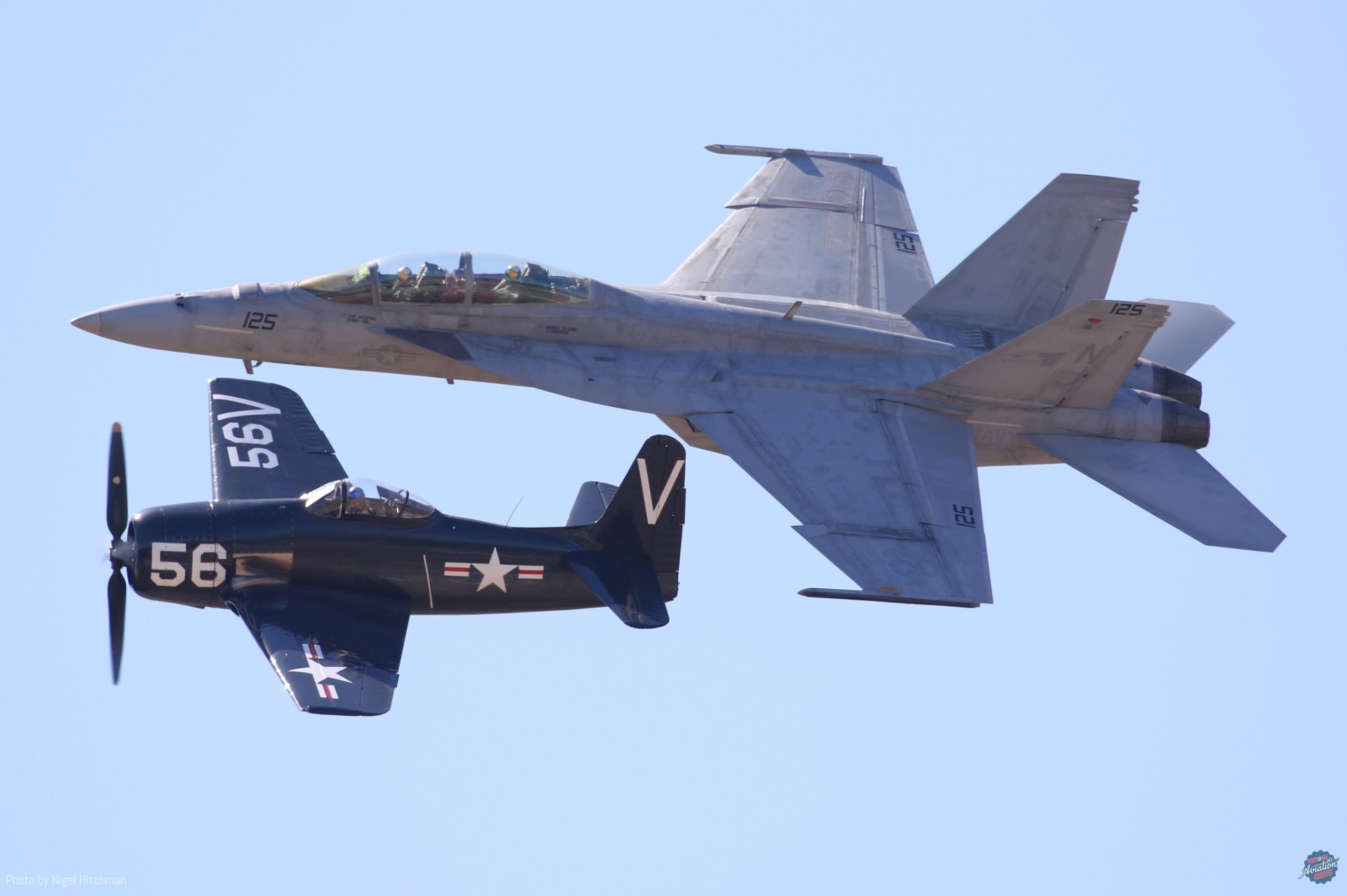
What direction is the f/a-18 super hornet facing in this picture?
to the viewer's left

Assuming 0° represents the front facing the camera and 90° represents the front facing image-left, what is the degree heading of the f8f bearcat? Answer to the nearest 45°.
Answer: approximately 90°

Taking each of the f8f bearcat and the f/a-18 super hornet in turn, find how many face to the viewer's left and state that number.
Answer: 2

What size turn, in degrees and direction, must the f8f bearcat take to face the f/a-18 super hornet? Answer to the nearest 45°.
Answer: approximately 180°
